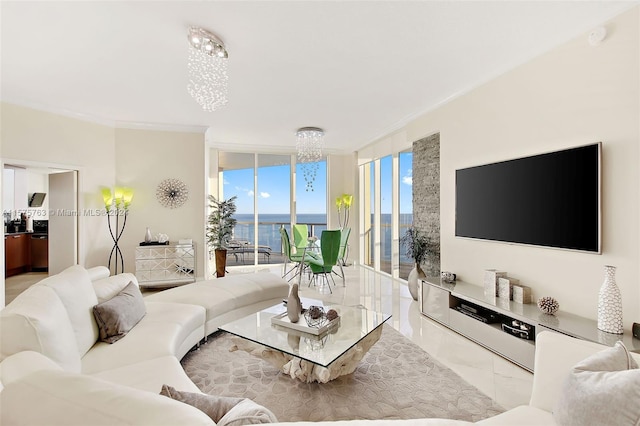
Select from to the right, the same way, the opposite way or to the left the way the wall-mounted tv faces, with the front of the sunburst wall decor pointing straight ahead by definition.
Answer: to the right

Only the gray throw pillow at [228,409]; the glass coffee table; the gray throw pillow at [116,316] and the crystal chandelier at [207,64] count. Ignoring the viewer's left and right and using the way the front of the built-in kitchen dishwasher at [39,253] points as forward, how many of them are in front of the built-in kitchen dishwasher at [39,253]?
4

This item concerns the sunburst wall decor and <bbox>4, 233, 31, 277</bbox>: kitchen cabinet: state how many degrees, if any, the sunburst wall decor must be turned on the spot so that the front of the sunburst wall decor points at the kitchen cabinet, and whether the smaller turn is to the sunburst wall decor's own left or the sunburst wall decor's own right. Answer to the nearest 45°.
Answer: approximately 135° to the sunburst wall decor's own right

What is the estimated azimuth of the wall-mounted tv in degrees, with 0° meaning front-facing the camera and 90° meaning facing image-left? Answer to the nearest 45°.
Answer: approximately 45°

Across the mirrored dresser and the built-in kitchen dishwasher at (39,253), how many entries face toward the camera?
2

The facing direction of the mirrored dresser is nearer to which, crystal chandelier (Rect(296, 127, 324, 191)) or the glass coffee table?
the glass coffee table

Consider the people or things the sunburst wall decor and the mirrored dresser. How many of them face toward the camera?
2

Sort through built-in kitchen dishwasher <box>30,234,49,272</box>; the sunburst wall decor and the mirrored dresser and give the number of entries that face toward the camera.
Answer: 3

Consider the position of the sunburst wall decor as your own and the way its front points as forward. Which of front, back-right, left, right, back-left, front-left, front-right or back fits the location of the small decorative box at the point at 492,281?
front-left

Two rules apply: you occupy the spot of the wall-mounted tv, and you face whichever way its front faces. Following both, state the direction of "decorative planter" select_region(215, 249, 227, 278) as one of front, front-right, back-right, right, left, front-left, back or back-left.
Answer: front-right

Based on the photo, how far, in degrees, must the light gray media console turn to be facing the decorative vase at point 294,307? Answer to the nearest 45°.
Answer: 0° — it already faces it

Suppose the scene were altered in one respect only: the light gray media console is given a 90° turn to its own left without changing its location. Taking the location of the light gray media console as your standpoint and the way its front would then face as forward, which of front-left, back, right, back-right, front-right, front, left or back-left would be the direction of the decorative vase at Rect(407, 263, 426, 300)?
back

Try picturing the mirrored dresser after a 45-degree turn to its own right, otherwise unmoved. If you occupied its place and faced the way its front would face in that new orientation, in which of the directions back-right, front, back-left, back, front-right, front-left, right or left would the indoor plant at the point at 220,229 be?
back

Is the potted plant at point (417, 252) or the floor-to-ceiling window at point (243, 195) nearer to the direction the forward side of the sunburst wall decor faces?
the potted plant

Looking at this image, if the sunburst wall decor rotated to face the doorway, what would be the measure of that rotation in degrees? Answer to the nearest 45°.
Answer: approximately 135° to its right

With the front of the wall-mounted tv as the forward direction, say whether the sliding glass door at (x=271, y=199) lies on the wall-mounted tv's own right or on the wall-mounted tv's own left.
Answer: on the wall-mounted tv's own right

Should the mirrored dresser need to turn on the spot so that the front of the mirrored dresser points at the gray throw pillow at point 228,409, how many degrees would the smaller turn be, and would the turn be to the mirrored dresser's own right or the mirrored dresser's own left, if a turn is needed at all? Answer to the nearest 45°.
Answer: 0° — it already faces it
